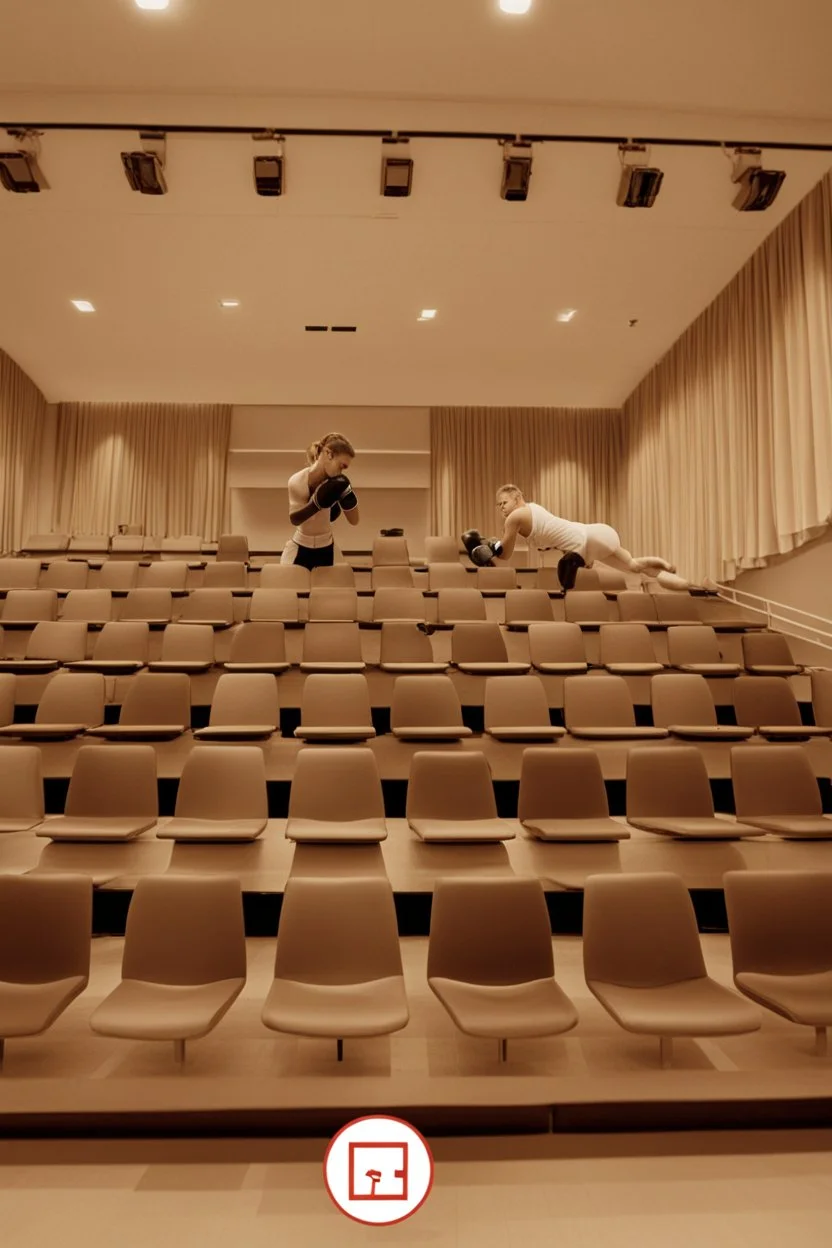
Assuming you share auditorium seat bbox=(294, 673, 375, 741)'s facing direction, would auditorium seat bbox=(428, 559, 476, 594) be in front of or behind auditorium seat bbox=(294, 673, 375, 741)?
behind

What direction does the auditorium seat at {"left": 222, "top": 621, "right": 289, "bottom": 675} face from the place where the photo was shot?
facing the viewer

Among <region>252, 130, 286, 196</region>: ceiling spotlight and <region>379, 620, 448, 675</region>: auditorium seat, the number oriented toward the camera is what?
2

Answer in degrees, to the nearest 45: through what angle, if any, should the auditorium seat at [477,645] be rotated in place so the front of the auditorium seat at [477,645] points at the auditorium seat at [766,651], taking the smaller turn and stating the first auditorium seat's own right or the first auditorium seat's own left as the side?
approximately 45° to the first auditorium seat's own left

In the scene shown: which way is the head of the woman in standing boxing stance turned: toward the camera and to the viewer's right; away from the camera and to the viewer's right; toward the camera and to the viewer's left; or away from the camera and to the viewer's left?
toward the camera and to the viewer's right

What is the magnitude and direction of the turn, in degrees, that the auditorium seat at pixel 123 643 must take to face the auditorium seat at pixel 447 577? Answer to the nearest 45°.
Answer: approximately 135° to its left

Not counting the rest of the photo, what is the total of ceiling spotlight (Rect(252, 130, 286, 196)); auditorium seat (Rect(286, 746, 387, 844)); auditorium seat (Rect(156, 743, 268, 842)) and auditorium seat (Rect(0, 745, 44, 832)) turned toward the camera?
4

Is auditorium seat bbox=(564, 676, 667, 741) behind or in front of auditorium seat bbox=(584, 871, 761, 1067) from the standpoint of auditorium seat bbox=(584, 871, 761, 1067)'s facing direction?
behind

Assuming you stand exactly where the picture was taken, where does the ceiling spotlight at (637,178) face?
facing the viewer and to the right of the viewer

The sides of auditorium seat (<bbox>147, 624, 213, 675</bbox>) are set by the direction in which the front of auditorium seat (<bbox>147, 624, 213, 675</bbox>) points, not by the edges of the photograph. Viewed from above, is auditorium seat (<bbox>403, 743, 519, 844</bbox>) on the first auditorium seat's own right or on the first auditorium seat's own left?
on the first auditorium seat's own left

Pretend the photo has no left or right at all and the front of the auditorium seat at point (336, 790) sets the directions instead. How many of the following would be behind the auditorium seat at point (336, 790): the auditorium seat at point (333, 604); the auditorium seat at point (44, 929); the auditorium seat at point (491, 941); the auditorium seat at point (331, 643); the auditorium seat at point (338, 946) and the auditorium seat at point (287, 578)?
3

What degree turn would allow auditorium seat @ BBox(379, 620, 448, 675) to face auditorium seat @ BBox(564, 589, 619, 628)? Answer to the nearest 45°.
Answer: approximately 135° to its left

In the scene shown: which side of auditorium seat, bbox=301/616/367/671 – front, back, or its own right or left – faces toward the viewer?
front
